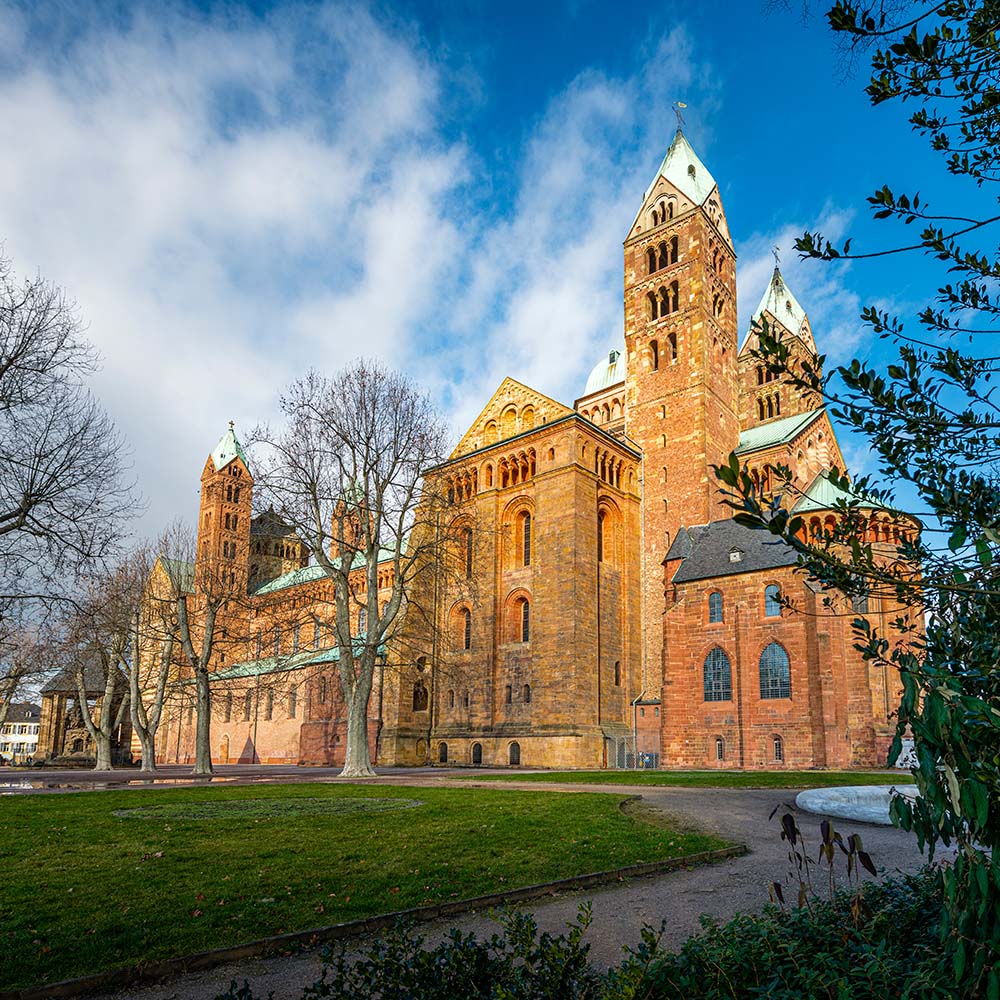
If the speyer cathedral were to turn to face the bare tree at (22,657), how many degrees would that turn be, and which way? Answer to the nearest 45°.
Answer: approximately 45° to its left

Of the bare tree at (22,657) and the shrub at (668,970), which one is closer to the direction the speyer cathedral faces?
the bare tree

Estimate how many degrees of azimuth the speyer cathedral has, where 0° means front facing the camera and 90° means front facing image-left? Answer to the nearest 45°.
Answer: approximately 135°

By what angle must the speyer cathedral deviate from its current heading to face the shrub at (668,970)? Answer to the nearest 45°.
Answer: approximately 135° to its left
